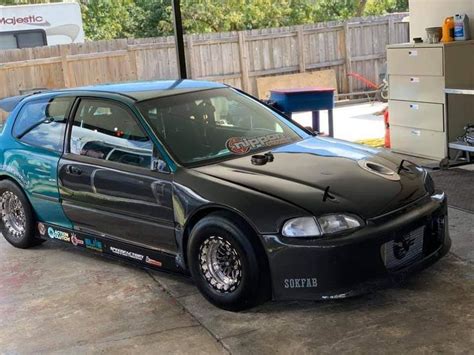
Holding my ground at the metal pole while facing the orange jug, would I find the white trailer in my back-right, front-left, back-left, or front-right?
back-left

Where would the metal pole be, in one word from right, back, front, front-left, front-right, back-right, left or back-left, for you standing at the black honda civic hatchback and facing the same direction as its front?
back-left

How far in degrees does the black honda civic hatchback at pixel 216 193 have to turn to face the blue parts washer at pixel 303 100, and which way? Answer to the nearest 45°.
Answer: approximately 135° to its left

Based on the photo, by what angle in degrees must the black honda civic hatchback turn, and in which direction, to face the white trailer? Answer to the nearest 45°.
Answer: approximately 135° to its left

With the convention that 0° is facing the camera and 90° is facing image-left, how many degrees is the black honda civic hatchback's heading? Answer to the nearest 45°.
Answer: approximately 315°

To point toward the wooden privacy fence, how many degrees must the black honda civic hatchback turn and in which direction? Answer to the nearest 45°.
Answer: approximately 135° to its left

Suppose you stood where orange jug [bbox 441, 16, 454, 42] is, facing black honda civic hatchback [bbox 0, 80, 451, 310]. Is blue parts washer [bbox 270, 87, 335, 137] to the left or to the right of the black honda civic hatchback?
right

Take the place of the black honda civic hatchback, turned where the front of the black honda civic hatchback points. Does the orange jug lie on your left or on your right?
on your left

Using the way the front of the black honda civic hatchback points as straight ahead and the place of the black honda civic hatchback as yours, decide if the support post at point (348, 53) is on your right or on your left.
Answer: on your left
